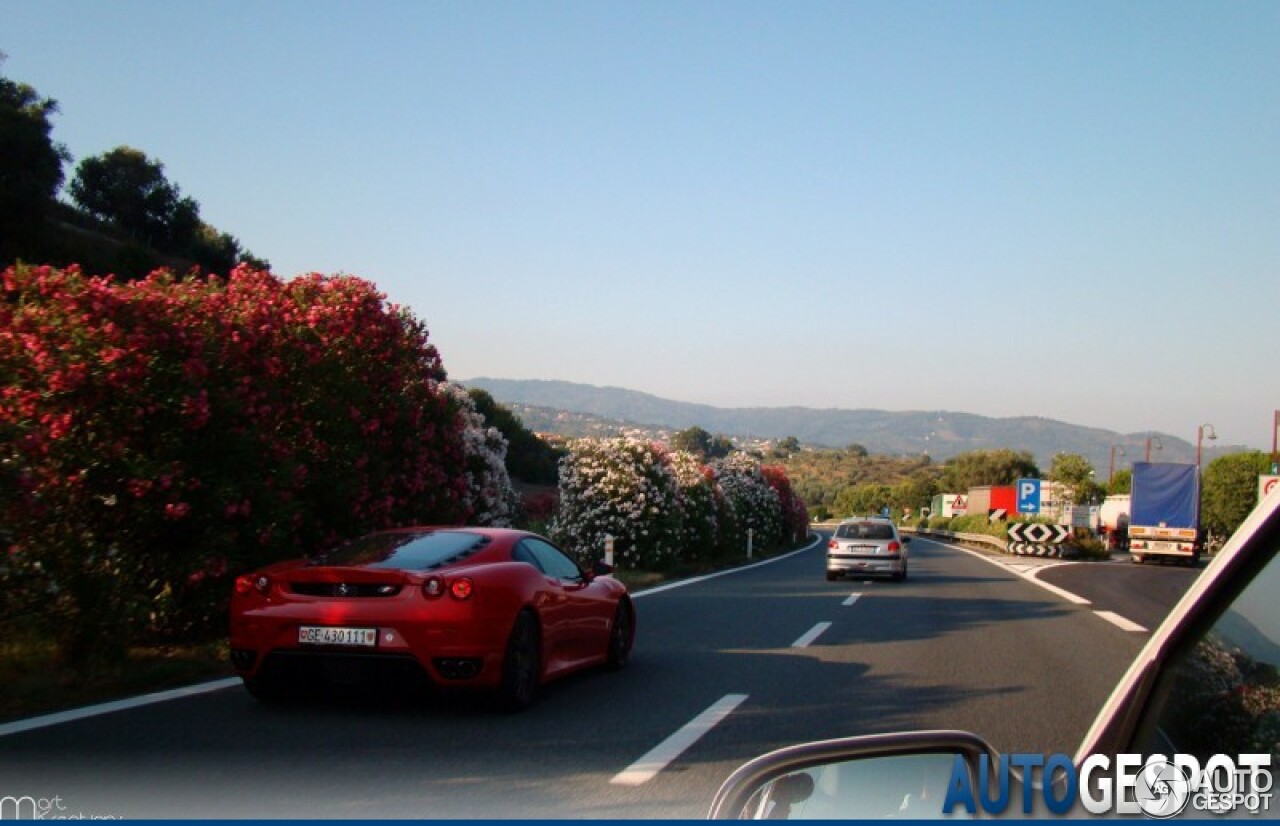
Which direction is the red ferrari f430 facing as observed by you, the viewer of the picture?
facing away from the viewer and to the right of the viewer

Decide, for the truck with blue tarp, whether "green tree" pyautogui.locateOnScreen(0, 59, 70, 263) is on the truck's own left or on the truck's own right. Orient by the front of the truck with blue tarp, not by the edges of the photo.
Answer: on the truck's own left

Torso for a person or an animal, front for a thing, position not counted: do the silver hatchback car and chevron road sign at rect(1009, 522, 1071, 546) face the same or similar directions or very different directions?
very different directions

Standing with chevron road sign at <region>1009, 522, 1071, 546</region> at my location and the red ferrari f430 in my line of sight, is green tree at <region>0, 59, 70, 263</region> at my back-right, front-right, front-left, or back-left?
front-right

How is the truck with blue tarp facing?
away from the camera

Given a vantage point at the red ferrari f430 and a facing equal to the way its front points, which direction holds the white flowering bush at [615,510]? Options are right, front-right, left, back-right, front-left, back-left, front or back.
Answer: front-left

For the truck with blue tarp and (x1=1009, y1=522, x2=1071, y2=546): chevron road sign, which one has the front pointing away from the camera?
the truck with blue tarp

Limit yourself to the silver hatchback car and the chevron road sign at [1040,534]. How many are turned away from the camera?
1

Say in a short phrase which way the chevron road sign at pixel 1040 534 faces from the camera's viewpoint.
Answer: facing the viewer

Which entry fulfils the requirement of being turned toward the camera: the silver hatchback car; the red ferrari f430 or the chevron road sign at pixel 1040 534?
the chevron road sign

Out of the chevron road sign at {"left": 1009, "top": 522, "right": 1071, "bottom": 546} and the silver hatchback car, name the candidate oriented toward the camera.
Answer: the chevron road sign

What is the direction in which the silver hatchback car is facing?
away from the camera
